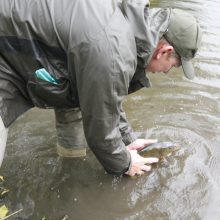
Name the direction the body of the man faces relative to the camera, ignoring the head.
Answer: to the viewer's right
